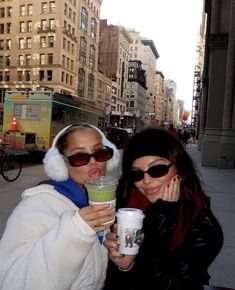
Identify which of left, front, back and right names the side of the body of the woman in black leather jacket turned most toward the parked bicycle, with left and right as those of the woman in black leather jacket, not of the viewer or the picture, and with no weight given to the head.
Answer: right

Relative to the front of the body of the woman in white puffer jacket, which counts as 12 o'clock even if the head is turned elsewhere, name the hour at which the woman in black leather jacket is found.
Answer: The woman in black leather jacket is roughly at 10 o'clock from the woman in white puffer jacket.

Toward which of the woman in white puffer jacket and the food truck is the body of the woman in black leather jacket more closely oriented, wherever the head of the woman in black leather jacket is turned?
the woman in white puffer jacket

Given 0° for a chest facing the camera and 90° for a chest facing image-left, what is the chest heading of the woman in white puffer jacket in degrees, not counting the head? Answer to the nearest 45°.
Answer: approximately 315°

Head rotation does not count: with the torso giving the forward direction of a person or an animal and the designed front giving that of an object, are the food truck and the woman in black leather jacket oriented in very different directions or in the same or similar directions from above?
very different directions

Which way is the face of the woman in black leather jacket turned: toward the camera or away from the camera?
toward the camera

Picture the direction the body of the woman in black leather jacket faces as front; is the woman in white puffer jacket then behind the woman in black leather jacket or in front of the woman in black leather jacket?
in front

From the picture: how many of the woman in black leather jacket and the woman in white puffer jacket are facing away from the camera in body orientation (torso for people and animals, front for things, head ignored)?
0

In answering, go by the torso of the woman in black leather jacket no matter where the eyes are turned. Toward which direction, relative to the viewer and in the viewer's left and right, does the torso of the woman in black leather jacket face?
facing the viewer and to the left of the viewer

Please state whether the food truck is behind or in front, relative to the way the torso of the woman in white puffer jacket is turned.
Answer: behind
